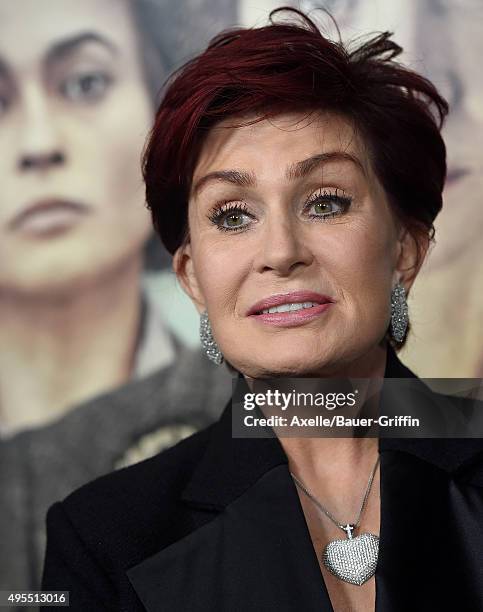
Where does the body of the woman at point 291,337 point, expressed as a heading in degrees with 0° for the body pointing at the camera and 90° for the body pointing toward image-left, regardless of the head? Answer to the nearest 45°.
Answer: approximately 0°
